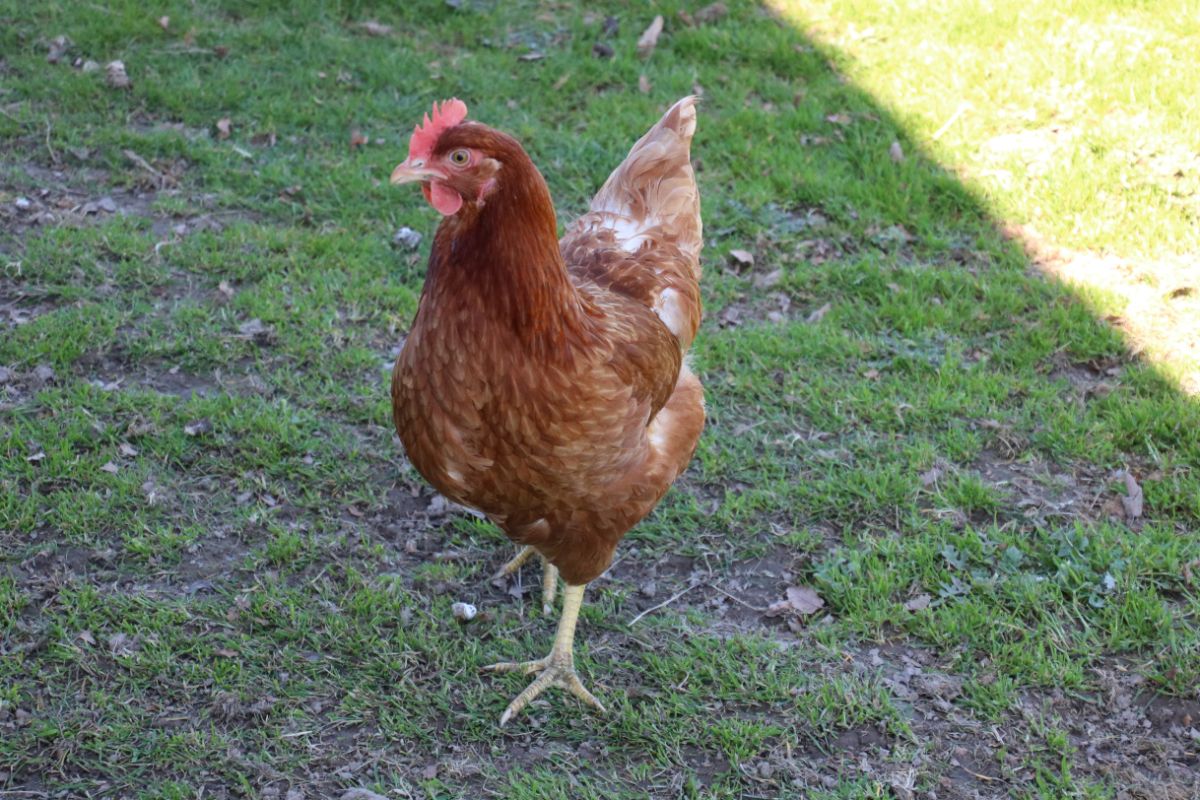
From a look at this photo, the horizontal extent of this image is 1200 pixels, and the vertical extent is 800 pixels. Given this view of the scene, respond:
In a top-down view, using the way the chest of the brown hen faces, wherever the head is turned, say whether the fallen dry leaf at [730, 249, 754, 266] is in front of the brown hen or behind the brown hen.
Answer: behind

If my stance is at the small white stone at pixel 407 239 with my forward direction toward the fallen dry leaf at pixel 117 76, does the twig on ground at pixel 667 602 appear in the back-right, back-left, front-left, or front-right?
back-left

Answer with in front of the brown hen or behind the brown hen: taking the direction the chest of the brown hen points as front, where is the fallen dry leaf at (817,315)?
behind

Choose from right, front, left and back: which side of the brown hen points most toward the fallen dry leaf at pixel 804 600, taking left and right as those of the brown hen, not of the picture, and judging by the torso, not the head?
back

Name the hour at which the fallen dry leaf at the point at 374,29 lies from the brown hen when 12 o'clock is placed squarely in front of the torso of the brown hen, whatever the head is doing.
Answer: The fallen dry leaf is roughly at 4 o'clock from the brown hen.

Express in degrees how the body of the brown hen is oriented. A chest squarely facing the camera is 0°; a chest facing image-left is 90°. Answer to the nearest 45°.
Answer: approximately 45°
